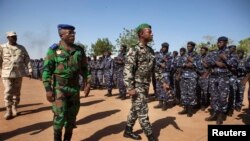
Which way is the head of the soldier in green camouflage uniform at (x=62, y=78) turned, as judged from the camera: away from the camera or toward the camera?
toward the camera

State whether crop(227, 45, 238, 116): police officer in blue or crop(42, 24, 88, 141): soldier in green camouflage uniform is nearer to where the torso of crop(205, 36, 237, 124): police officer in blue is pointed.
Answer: the soldier in green camouflage uniform

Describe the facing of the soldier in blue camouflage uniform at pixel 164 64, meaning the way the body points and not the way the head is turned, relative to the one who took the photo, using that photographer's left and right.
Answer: facing the viewer and to the left of the viewer

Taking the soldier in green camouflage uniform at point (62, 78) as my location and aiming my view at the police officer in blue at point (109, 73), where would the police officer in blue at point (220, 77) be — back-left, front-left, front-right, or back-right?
front-right

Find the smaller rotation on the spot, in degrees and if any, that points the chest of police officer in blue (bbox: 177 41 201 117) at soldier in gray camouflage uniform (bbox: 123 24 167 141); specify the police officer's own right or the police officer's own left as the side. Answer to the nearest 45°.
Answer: approximately 45° to the police officer's own left

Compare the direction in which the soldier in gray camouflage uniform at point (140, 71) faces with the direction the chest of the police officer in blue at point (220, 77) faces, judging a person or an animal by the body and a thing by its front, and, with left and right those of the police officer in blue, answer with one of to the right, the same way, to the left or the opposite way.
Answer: to the left

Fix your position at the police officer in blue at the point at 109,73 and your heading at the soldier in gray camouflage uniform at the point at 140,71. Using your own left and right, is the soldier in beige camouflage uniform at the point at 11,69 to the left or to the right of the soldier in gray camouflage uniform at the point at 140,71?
right

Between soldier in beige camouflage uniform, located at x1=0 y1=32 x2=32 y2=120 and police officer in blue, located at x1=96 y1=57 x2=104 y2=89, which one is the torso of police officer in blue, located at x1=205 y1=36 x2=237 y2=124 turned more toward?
the soldier in beige camouflage uniform

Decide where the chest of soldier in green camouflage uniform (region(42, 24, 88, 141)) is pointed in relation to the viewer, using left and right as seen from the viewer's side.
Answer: facing the viewer and to the right of the viewer

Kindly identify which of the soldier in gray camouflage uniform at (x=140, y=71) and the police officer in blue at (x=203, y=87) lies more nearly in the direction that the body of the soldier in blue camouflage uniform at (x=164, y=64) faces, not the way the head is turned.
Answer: the soldier in gray camouflage uniform

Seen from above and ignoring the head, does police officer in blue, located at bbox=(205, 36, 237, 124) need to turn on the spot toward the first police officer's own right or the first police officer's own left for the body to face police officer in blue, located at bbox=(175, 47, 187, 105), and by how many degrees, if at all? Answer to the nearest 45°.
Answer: approximately 90° to the first police officer's own right

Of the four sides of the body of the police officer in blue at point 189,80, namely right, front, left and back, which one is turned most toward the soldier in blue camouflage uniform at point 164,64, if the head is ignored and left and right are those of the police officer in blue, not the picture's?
right

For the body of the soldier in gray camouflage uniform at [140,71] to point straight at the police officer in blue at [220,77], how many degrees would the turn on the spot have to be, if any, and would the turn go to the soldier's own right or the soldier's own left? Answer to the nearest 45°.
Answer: approximately 90° to the soldier's own left
